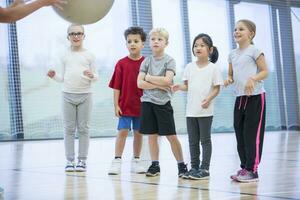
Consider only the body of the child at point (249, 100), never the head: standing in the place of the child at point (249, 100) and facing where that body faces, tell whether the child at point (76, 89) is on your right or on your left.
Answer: on your right

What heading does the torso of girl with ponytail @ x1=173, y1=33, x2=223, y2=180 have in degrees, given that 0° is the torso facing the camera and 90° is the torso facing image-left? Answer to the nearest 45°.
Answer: approximately 45°

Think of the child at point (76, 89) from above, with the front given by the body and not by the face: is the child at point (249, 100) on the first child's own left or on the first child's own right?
on the first child's own left

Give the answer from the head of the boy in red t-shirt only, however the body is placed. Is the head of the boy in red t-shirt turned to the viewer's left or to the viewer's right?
to the viewer's left

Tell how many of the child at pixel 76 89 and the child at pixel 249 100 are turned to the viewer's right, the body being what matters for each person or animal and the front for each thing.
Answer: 0

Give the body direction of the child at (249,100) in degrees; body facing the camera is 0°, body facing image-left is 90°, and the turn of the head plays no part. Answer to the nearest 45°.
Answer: approximately 45°
